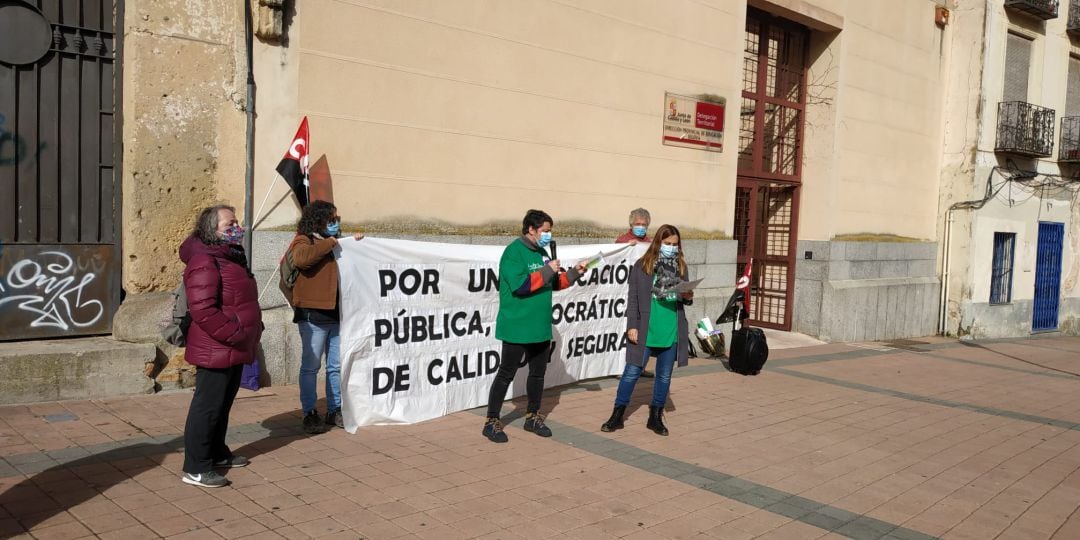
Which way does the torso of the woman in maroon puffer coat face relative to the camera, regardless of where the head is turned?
to the viewer's right

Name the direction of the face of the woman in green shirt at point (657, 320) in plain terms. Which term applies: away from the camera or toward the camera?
toward the camera

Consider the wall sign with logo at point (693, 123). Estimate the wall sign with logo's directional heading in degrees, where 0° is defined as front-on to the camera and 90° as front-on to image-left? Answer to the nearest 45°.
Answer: approximately 315°

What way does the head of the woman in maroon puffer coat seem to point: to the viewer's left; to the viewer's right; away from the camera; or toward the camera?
to the viewer's right

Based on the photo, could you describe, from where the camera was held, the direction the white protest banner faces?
facing the viewer and to the right of the viewer

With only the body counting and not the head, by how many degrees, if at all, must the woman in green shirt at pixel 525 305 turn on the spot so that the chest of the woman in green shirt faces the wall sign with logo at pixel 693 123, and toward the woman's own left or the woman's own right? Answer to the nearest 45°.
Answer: approximately 135° to the woman's own left

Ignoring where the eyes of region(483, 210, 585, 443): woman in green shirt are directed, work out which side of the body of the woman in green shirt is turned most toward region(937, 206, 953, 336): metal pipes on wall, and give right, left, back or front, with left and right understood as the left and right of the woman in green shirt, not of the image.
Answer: left

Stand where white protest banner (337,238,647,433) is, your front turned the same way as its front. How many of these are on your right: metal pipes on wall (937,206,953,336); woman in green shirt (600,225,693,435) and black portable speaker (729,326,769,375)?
0

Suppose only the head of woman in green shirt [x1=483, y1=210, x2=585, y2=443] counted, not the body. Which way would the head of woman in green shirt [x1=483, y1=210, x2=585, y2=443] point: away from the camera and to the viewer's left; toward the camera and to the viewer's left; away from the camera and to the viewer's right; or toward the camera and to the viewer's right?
toward the camera and to the viewer's right

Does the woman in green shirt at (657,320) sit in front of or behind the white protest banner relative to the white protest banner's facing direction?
in front

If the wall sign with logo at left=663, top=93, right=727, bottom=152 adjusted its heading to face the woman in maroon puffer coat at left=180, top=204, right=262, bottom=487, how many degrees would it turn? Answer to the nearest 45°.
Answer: approximately 45° to its right

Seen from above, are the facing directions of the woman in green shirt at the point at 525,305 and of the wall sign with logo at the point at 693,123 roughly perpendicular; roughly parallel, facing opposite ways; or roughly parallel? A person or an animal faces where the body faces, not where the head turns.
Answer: roughly parallel

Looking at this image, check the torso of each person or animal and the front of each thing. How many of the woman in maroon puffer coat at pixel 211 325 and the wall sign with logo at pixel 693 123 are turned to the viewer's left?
0

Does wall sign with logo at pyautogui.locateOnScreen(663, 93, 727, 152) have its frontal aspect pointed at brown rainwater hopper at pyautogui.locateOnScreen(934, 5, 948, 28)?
no

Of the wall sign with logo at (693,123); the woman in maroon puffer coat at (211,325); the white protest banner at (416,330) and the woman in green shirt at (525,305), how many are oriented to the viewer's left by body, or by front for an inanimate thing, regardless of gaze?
0

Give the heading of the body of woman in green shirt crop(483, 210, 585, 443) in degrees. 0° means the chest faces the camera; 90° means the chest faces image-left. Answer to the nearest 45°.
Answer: approximately 315°

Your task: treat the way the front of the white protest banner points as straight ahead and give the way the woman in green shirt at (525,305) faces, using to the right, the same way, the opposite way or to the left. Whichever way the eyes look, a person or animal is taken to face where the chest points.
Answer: the same way
